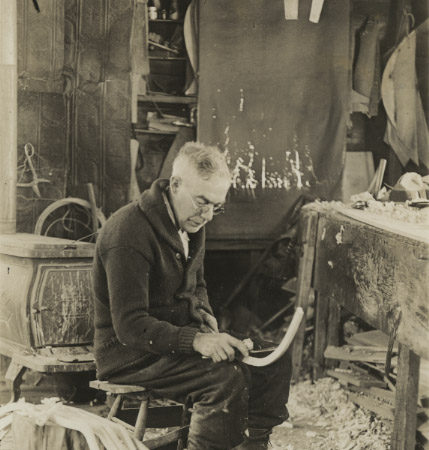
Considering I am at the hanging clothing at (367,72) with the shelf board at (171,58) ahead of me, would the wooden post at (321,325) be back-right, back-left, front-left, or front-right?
front-left

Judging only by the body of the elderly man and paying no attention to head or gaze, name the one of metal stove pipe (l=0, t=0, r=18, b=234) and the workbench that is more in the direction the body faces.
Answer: the workbench

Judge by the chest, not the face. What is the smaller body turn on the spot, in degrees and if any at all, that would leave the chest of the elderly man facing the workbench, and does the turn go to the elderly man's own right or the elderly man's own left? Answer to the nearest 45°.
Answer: approximately 90° to the elderly man's own left

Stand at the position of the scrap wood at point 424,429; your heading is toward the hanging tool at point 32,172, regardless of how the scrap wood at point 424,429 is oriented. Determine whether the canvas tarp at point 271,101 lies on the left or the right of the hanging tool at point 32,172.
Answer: right

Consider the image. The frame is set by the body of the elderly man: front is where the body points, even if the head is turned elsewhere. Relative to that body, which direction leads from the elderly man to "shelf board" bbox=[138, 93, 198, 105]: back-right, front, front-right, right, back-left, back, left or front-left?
back-left

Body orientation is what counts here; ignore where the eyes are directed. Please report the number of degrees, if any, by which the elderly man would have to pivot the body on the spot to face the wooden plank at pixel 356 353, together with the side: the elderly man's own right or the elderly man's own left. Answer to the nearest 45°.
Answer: approximately 90° to the elderly man's own left

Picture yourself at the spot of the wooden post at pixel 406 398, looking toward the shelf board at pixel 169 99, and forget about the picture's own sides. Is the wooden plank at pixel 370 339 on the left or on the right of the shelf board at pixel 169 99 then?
right

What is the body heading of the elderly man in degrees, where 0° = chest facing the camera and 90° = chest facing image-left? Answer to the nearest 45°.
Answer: approximately 315°

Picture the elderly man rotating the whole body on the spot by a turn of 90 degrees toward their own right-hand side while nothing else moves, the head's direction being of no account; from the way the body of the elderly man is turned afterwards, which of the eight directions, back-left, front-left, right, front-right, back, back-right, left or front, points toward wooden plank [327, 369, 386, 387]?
back

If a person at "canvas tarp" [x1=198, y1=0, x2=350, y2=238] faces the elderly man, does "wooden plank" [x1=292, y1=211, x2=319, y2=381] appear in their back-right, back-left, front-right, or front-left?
front-left

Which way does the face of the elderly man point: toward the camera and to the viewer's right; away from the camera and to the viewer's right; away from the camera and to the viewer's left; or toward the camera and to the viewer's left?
toward the camera and to the viewer's right
